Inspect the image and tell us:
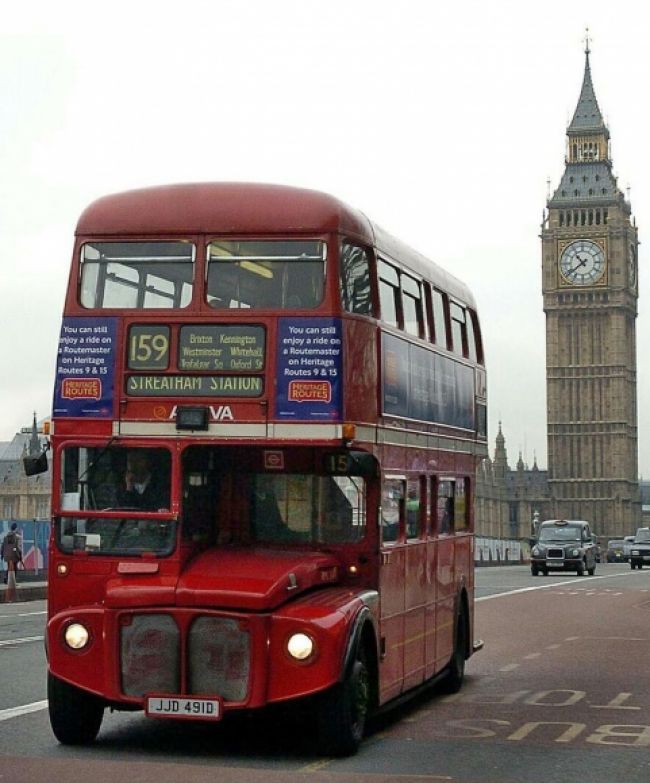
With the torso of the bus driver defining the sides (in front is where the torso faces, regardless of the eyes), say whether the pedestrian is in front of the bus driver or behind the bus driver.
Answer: behind

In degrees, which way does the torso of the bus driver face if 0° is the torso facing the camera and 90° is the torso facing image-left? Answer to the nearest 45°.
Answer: approximately 0°
